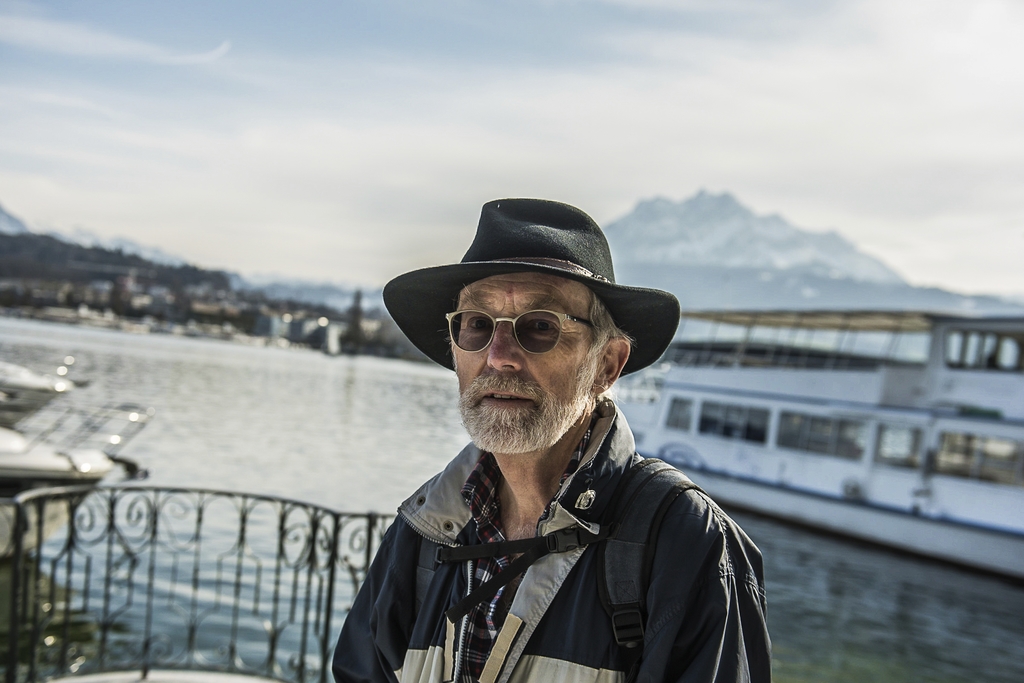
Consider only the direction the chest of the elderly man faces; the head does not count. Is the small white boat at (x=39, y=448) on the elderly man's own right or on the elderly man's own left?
on the elderly man's own right

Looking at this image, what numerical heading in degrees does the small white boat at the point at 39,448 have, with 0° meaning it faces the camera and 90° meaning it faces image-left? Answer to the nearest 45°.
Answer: approximately 270°

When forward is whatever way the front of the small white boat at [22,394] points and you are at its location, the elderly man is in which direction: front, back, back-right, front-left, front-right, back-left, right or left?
right

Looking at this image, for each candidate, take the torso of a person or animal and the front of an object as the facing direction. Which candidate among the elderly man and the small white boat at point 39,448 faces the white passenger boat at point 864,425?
the small white boat

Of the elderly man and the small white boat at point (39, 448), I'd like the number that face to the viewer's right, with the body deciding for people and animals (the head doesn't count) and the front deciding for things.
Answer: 1

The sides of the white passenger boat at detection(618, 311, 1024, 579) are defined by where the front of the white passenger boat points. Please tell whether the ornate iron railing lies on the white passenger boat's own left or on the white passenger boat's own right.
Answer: on the white passenger boat's own right

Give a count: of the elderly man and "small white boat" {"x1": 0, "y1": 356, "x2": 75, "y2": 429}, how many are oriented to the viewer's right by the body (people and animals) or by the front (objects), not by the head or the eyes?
1

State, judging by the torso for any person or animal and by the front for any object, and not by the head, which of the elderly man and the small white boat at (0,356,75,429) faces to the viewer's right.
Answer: the small white boat

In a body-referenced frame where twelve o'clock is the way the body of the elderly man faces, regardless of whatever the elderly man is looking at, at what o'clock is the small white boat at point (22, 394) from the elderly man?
The small white boat is roughly at 3 o'clock from the elderly man.

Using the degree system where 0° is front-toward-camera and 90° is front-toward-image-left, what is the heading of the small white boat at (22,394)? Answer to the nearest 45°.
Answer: approximately 270°

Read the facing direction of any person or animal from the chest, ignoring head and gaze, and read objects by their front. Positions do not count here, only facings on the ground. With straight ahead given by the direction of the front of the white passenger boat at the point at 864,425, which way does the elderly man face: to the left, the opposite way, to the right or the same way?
to the right
